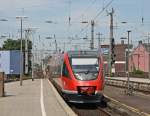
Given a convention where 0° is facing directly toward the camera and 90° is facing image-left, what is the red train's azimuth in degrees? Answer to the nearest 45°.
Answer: approximately 0°
